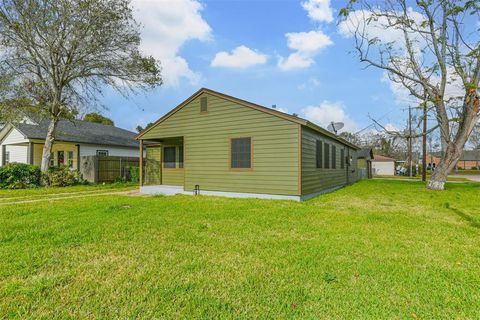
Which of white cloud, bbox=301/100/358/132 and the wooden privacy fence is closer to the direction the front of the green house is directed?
the wooden privacy fence

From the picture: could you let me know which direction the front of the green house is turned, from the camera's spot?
facing the viewer and to the left of the viewer

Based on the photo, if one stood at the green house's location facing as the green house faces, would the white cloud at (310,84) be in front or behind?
behind

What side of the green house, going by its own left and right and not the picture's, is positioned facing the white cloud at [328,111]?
back

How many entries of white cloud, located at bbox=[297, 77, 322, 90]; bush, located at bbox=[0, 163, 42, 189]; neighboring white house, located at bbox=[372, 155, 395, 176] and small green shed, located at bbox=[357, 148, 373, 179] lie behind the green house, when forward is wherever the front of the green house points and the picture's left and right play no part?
3

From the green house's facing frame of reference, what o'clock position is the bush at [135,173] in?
The bush is roughly at 3 o'clock from the green house.

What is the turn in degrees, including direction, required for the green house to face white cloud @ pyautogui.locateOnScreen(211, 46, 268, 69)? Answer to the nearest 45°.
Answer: approximately 135° to its right

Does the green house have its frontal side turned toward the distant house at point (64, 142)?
no

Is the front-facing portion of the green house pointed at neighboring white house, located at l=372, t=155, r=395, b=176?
no

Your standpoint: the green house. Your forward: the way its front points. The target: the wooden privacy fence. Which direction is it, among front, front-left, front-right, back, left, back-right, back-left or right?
right

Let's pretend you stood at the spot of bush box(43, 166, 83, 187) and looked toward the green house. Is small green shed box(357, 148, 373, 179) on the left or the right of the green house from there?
left

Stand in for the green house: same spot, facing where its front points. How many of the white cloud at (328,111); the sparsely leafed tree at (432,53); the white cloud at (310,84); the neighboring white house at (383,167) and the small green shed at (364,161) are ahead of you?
0

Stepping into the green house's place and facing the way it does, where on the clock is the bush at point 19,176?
The bush is roughly at 2 o'clock from the green house.

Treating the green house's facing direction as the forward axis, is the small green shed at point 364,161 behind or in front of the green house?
behind

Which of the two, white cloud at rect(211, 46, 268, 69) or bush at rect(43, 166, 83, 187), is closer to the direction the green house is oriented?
the bush
